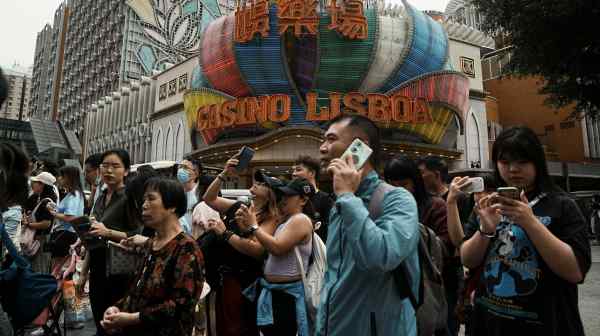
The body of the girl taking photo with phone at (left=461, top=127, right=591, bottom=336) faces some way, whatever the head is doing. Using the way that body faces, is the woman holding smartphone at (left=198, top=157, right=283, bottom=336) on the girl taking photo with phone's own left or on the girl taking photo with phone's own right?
on the girl taking photo with phone's own right

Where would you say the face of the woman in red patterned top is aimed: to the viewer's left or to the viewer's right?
to the viewer's left

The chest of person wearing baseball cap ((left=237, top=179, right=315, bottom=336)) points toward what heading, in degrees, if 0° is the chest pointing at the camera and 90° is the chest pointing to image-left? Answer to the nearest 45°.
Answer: approximately 90°

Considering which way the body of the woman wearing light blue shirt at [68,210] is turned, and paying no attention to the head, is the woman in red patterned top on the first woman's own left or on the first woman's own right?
on the first woman's own left

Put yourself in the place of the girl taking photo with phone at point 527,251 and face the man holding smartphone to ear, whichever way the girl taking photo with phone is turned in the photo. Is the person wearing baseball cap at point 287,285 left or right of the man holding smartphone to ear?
right

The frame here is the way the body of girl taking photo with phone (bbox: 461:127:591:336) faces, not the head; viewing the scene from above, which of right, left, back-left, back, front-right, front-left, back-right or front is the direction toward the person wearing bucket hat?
front-right

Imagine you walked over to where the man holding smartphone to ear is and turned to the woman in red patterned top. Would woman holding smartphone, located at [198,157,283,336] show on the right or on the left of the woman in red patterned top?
right
